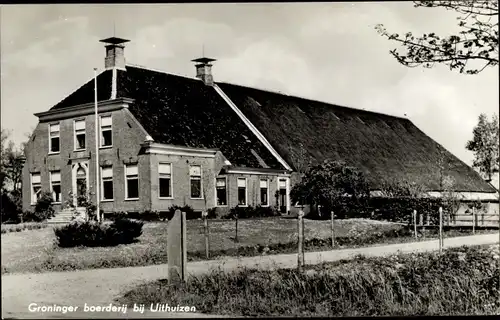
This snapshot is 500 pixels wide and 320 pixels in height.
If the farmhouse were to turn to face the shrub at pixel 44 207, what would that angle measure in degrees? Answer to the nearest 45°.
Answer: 0° — it already faces it

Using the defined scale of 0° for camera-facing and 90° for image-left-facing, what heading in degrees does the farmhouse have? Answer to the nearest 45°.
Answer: approximately 45°

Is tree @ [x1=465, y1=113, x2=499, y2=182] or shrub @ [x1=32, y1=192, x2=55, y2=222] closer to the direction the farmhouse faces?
the shrub

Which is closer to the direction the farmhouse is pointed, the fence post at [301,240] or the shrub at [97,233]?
the shrub

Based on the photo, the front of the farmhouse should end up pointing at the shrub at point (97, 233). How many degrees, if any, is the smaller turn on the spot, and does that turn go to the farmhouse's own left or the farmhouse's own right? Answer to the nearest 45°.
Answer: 0° — it already faces it
